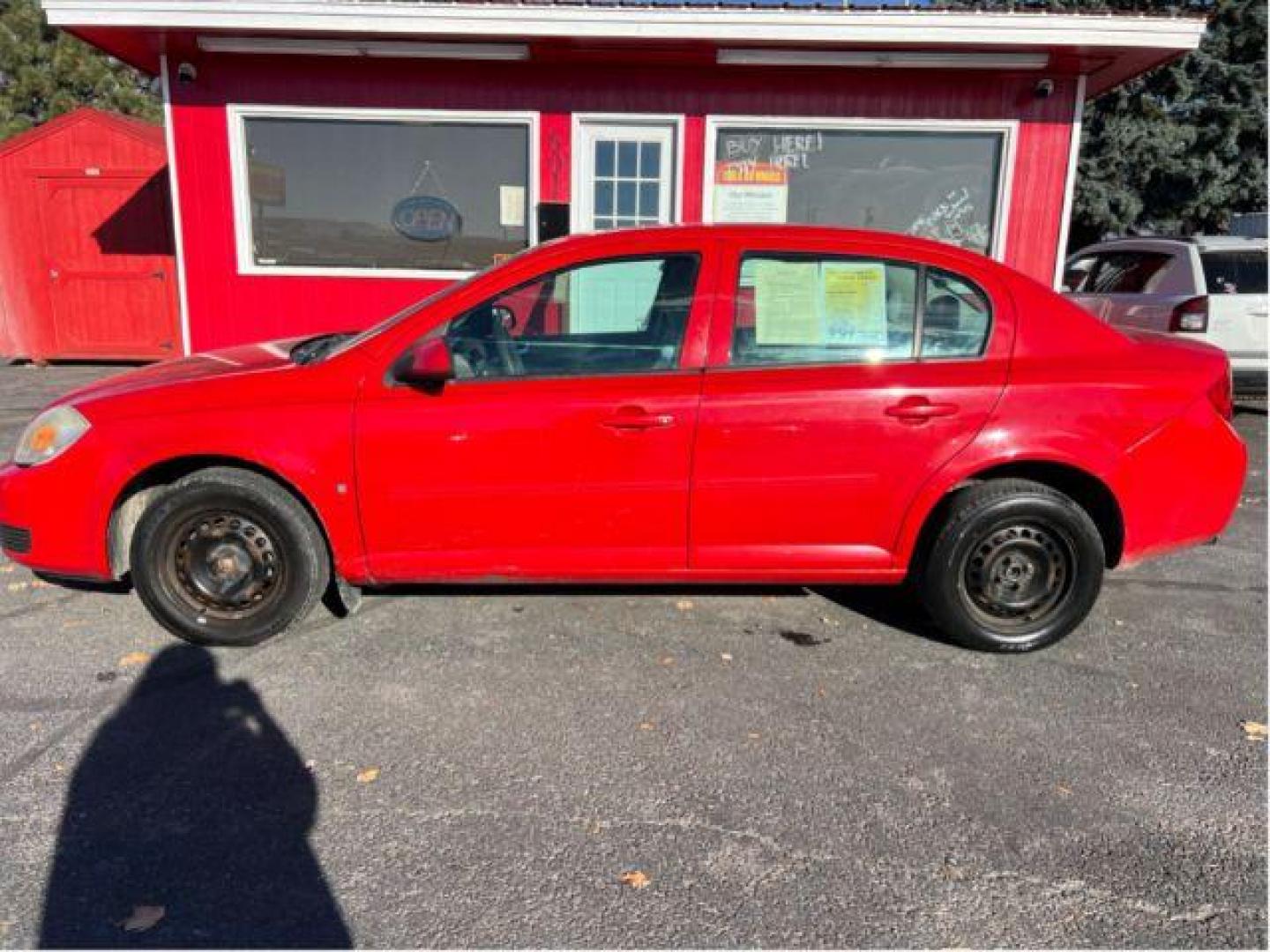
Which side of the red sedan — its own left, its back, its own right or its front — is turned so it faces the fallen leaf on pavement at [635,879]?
left

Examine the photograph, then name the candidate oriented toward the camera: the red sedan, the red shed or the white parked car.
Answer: the red shed

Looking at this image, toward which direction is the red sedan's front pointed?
to the viewer's left

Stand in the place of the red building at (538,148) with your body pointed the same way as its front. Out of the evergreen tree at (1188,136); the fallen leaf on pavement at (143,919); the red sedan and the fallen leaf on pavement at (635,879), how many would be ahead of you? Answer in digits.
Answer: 3

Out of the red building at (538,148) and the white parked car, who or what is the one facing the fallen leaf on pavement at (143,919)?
the red building

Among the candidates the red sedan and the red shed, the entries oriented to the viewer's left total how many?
1

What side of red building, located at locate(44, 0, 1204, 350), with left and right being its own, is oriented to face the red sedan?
front

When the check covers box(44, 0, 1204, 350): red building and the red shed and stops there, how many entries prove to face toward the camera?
2

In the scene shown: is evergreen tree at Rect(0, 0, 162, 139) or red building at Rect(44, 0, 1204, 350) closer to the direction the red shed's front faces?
the red building

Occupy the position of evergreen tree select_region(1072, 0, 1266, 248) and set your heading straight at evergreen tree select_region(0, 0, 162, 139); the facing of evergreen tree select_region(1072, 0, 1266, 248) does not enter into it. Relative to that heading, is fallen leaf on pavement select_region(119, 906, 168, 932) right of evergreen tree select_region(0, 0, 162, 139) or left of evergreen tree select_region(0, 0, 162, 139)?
left

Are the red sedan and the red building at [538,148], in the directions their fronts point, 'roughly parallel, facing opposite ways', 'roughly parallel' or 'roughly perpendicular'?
roughly perpendicular

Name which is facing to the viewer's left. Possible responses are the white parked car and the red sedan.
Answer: the red sedan
